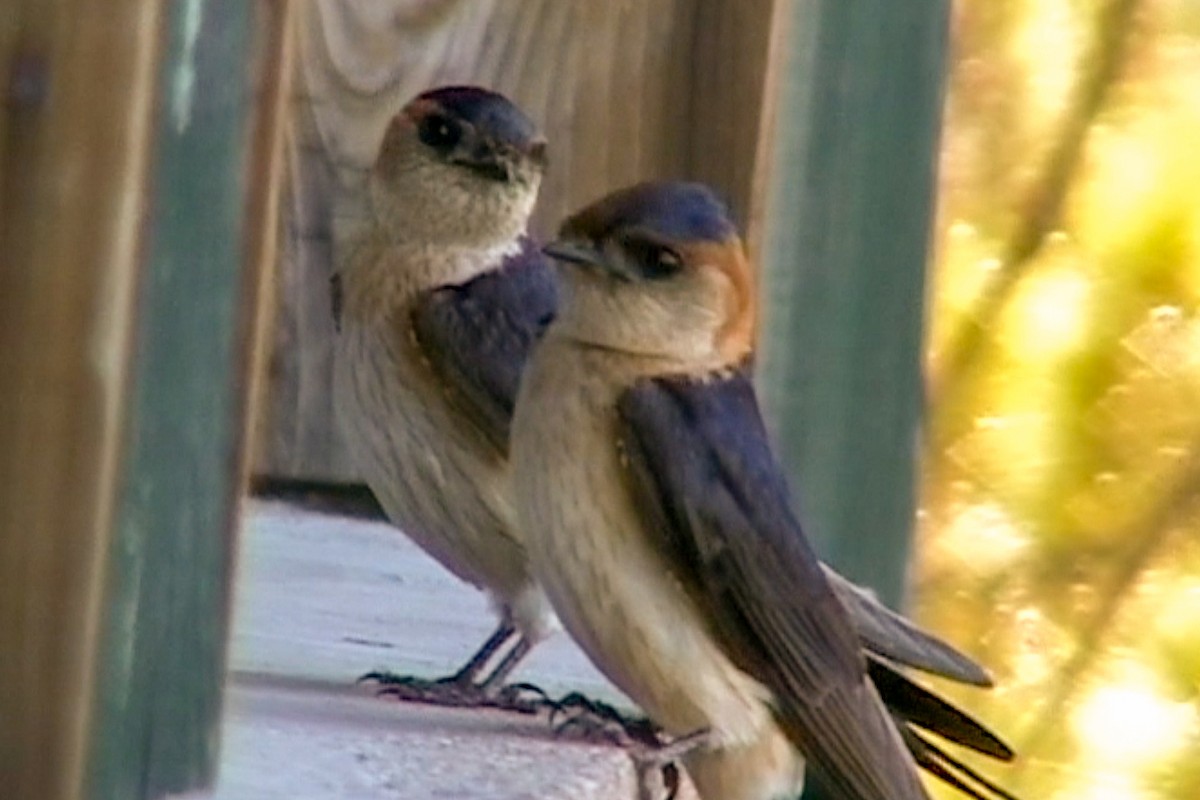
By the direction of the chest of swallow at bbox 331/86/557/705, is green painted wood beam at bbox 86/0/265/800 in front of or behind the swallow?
in front

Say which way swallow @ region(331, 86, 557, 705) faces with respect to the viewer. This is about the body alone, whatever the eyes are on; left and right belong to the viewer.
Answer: facing the viewer and to the left of the viewer

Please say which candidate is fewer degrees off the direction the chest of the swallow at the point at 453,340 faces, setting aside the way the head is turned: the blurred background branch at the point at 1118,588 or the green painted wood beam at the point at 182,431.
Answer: the green painted wood beam

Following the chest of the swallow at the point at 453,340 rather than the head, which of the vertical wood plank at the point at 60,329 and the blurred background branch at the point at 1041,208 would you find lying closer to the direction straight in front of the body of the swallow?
the vertical wood plank

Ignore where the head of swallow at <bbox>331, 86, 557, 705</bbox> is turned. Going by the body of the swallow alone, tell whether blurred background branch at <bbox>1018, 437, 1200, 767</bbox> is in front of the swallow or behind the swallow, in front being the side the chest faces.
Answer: behind

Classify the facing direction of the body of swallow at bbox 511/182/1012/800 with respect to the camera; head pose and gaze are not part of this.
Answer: to the viewer's left
